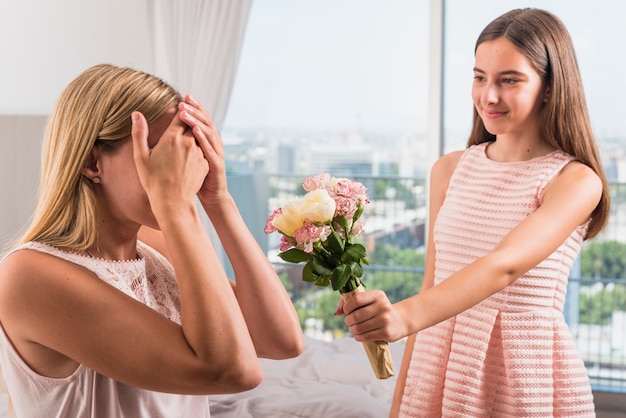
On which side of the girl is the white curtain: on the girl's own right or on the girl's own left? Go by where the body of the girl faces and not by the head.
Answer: on the girl's own right

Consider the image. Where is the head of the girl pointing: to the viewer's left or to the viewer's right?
to the viewer's left

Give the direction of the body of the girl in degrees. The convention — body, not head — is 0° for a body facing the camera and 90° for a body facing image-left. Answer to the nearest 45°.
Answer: approximately 45°

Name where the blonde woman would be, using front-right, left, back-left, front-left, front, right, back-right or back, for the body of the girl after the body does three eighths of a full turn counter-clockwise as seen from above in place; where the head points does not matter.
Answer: back-right

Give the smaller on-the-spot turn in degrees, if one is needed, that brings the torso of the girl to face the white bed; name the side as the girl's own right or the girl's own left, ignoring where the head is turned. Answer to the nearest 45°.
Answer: approximately 90° to the girl's own right

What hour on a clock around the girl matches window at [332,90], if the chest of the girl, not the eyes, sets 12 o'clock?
The window is roughly at 4 o'clock from the girl.
